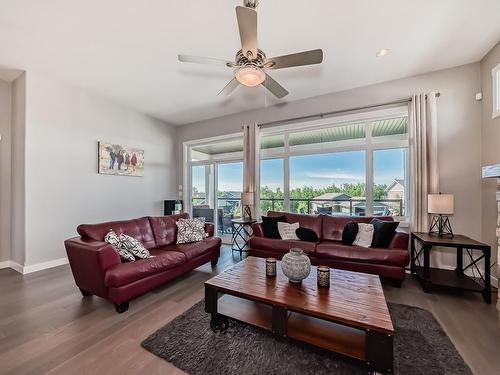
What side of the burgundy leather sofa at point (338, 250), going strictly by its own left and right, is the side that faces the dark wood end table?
left

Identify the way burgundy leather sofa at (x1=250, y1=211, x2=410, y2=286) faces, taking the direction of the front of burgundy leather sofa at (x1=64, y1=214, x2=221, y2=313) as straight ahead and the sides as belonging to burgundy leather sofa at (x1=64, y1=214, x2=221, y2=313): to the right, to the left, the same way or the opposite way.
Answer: to the right

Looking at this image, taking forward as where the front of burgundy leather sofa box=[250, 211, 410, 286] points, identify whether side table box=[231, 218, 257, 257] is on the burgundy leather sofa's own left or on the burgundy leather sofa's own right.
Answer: on the burgundy leather sofa's own right

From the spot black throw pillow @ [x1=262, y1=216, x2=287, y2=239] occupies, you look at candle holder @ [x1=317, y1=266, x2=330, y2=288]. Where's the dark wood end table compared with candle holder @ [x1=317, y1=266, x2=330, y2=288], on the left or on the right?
left

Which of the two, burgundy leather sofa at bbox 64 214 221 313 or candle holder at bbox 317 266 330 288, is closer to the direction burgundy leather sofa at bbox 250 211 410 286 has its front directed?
the candle holder

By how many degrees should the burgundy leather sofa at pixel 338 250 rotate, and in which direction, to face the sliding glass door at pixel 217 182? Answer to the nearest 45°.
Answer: approximately 135° to its right

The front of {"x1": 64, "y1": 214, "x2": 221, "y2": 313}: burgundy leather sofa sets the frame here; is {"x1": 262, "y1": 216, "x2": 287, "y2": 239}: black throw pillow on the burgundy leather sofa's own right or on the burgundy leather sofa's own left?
on the burgundy leather sofa's own left

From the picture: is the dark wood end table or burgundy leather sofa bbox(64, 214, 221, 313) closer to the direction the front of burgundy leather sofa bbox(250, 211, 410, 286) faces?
the burgundy leather sofa

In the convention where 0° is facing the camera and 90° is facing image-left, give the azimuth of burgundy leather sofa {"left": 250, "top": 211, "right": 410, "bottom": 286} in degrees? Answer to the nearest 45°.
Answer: approximately 0°

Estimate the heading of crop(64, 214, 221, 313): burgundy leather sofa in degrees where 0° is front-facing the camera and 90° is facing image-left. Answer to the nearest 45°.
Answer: approximately 315°
